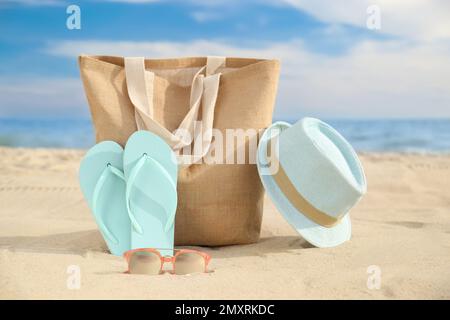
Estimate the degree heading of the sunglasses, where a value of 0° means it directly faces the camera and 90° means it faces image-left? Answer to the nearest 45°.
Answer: approximately 0°

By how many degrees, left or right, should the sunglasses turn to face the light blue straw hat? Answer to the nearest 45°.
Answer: approximately 135° to its left

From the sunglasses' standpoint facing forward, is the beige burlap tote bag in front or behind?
behind

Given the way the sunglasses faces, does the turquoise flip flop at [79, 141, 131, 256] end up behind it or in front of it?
behind
